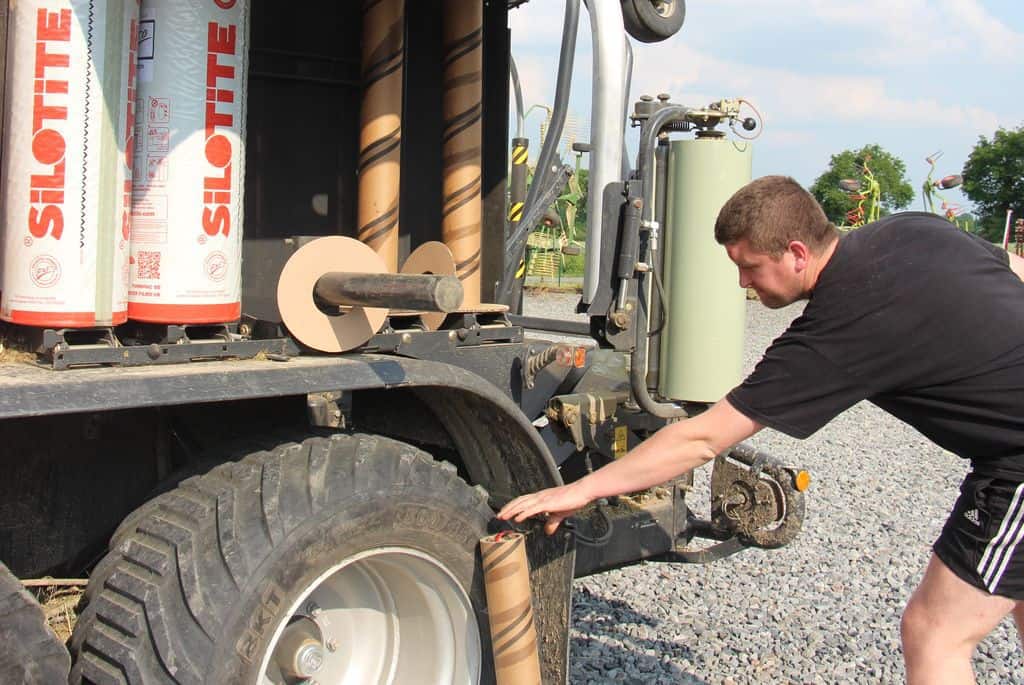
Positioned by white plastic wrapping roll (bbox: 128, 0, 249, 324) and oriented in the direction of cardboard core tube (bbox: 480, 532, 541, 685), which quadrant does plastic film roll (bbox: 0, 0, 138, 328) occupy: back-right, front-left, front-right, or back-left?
back-right

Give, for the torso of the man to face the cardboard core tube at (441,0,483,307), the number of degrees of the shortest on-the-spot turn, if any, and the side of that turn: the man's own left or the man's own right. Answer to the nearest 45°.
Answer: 0° — they already face it

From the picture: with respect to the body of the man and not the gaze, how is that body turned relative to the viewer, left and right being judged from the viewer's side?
facing to the left of the viewer

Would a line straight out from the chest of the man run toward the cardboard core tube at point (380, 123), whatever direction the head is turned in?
yes

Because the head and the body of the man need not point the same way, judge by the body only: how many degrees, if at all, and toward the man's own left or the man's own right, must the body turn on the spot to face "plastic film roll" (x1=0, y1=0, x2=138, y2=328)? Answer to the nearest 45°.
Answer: approximately 45° to the man's own left
